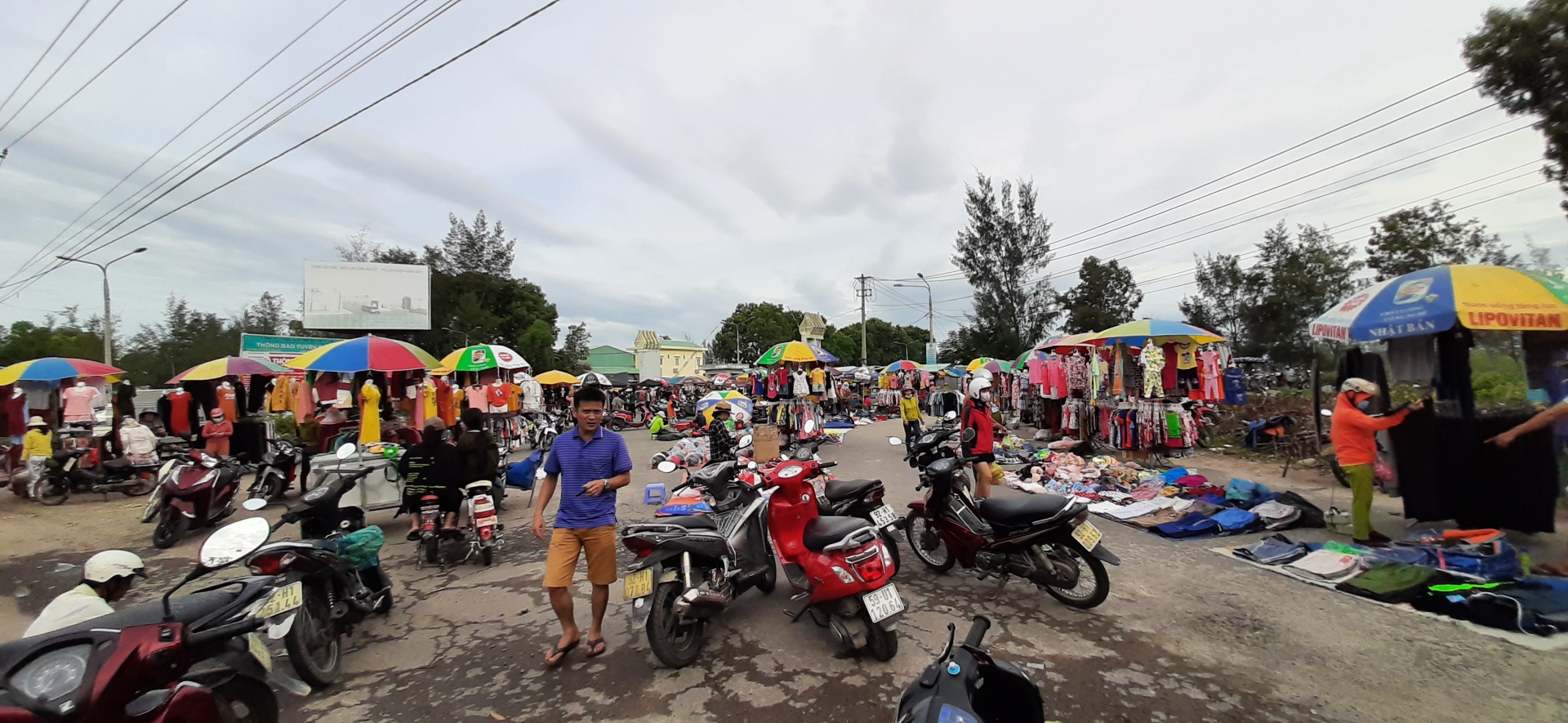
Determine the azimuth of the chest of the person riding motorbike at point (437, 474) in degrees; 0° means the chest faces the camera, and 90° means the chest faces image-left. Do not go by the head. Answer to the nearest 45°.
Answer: approximately 180°

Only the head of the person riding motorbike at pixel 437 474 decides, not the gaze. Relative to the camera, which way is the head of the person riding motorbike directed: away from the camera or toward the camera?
away from the camera

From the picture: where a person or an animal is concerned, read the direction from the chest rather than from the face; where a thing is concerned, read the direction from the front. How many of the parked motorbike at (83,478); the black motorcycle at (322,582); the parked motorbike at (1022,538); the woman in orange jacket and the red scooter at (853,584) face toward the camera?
0

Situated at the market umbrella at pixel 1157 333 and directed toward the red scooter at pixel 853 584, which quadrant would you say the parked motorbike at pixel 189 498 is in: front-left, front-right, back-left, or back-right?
front-right

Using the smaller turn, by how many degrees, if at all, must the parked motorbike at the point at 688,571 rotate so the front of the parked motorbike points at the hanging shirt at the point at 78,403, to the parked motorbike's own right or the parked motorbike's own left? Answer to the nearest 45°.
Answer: approximately 90° to the parked motorbike's own left

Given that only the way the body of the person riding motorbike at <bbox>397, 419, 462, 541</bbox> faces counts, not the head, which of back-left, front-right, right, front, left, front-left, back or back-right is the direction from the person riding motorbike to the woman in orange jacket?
back-right

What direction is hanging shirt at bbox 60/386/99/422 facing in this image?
toward the camera

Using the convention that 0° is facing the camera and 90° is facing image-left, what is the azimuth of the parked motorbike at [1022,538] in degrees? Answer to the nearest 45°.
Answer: approximately 135°

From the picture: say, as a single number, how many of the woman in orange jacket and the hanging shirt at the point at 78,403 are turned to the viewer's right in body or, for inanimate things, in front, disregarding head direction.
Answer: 1

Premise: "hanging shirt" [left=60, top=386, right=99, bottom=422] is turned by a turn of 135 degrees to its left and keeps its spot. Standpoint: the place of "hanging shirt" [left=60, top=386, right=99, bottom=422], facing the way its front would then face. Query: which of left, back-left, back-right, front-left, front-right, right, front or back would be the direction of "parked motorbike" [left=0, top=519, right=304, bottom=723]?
back-right

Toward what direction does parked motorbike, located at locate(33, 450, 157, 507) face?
to the viewer's left

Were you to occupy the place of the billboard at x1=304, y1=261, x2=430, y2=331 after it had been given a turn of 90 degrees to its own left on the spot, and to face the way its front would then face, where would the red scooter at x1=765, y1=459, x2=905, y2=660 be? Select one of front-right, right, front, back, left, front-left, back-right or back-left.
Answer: right

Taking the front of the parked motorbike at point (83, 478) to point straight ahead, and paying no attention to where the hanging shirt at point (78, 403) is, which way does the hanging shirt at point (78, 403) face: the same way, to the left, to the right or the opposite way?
to the left

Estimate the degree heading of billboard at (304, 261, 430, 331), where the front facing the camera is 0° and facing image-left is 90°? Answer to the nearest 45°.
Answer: approximately 0°
